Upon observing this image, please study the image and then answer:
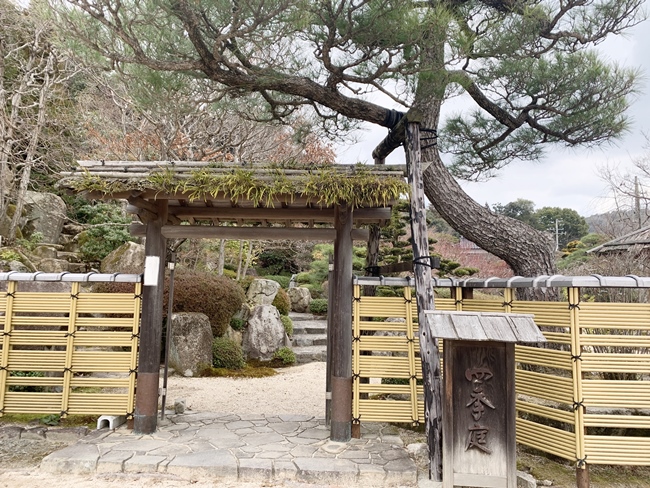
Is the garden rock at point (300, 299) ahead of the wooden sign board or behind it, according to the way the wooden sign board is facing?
behind

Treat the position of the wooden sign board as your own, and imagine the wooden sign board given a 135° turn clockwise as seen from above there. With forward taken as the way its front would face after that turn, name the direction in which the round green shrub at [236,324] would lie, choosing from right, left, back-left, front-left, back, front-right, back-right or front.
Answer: front

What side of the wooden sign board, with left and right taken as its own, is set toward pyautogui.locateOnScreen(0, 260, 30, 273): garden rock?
right

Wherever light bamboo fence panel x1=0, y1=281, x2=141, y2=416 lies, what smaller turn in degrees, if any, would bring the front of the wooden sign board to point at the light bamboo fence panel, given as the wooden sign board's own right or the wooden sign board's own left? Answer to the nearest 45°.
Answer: approximately 90° to the wooden sign board's own right

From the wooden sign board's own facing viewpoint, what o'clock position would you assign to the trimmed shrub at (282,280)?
The trimmed shrub is roughly at 5 o'clock from the wooden sign board.

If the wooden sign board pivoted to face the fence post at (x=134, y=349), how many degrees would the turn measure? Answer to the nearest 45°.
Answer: approximately 90° to its right

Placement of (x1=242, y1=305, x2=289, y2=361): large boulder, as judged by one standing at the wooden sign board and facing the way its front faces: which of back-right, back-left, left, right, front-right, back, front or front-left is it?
back-right

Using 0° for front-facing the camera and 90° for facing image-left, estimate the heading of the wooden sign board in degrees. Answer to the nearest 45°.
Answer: approximately 0°

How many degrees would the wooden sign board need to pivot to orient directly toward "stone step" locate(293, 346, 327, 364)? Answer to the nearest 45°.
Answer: approximately 135° to its right

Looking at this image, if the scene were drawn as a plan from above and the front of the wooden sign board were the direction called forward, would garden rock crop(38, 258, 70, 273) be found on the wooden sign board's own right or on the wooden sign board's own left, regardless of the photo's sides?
on the wooden sign board's own right

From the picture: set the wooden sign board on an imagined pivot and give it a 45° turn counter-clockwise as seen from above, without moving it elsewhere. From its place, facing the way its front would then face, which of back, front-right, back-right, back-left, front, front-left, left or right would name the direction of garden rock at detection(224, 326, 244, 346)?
back

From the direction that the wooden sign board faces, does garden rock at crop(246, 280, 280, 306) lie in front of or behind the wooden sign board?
behind

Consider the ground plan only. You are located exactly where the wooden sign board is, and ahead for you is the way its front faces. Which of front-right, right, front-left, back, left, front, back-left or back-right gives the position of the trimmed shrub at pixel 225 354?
back-right

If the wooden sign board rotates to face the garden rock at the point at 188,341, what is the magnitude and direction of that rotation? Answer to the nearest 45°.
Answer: approximately 135° to its right
